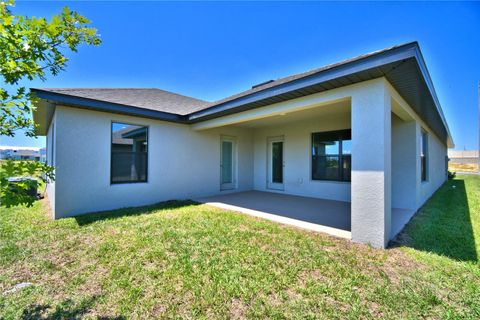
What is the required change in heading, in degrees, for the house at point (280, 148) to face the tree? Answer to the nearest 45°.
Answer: approximately 180°

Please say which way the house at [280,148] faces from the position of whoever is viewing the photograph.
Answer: facing away from the viewer and to the right of the viewer
